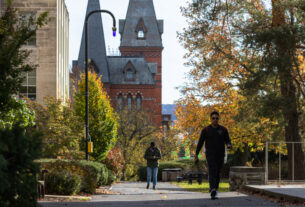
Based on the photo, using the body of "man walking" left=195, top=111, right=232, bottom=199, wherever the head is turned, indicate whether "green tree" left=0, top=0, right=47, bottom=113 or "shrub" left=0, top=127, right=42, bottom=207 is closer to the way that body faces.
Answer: the shrub

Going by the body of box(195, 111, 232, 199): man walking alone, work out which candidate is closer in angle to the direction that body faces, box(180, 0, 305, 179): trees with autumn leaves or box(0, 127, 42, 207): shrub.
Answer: the shrub

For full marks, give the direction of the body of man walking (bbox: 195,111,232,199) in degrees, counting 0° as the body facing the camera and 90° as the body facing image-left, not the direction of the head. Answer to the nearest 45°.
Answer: approximately 0°

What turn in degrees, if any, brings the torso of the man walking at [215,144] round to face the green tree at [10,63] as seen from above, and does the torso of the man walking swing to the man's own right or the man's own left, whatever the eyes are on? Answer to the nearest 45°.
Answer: approximately 90° to the man's own right
